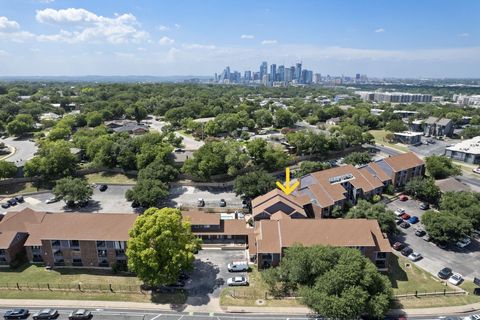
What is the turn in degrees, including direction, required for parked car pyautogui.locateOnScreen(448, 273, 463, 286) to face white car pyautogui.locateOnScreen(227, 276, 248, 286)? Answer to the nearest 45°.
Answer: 0° — it already faces it

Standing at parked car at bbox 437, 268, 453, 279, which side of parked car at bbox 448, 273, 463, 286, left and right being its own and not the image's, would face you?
right

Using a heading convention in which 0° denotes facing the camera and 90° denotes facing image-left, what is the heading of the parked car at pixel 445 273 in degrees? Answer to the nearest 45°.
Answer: approximately 45°

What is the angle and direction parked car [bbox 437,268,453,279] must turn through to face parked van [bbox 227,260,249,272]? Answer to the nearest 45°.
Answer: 0° — it already faces it

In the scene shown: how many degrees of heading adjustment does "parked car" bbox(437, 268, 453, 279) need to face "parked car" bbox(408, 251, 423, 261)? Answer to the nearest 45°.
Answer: approximately 90° to its right

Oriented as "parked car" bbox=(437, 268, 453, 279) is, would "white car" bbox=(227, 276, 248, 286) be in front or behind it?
in front

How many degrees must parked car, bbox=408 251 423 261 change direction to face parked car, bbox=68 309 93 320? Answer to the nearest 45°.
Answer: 0° — it already faces it

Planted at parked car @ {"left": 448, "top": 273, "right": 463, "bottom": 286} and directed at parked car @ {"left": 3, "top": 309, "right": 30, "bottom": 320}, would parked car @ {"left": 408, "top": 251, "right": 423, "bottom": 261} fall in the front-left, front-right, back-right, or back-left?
front-right

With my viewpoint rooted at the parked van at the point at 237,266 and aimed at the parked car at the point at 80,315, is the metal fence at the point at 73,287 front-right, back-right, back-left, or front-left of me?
front-right

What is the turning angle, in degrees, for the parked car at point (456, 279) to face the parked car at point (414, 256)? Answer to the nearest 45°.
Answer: approximately 90° to its right

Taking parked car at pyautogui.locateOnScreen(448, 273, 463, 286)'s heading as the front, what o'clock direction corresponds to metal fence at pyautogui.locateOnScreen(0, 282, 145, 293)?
The metal fence is roughly at 12 o'clock from the parked car.

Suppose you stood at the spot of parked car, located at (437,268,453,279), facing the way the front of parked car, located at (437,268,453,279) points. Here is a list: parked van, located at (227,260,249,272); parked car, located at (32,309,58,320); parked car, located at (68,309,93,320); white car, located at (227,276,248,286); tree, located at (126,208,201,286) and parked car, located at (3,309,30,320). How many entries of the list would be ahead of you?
6

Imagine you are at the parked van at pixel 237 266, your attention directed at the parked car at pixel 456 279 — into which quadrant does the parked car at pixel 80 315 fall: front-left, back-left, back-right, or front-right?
back-right

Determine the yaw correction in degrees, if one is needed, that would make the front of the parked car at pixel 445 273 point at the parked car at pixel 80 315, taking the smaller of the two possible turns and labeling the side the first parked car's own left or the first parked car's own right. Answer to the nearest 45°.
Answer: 0° — it already faces it

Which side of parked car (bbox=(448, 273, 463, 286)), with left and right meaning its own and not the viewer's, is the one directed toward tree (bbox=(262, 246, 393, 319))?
front

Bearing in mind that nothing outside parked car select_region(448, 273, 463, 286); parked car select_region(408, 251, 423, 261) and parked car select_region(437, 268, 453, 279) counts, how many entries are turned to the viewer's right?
0

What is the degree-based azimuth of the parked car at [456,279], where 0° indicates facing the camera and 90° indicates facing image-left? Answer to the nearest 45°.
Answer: approximately 45°
